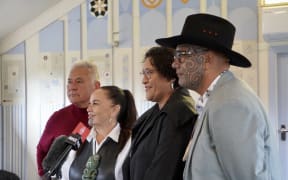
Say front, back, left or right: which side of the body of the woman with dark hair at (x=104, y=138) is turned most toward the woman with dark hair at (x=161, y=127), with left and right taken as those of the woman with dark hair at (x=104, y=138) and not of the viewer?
left

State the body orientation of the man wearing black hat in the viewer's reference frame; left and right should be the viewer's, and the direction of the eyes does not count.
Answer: facing to the left of the viewer

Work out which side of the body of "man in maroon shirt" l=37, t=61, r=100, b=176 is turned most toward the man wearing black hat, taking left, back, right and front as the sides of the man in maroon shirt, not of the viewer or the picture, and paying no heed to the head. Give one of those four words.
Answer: left

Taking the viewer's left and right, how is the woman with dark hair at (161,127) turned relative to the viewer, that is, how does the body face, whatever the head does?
facing the viewer and to the left of the viewer

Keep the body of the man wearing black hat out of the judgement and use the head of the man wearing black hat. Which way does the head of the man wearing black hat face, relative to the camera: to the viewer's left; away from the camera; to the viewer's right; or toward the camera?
to the viewer's left

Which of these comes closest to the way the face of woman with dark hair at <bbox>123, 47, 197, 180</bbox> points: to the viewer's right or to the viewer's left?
to the viewer's left

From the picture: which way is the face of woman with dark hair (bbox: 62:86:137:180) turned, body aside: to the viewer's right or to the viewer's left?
to the viewer's left
